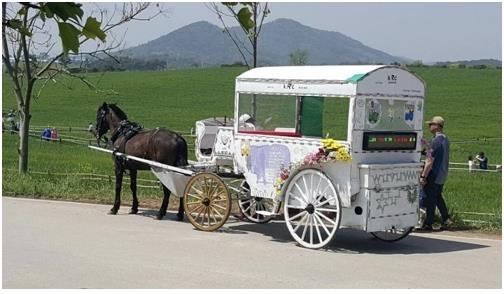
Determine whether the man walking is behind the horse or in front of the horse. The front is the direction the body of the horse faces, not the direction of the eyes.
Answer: behind

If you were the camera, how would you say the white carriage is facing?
facing away from the viewer and to the left of the viewer

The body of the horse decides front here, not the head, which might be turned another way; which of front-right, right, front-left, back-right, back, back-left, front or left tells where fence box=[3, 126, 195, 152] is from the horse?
front-right

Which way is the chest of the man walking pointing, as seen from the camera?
to the viewer's left

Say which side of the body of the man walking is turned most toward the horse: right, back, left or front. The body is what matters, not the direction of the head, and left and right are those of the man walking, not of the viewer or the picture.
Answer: front

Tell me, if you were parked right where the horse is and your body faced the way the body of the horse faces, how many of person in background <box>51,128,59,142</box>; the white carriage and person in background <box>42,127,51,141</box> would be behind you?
1

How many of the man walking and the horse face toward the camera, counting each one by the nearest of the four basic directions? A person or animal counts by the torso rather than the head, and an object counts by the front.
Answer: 0

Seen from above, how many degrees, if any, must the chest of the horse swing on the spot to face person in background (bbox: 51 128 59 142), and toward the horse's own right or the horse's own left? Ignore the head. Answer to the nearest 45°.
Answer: approximately 45° to the horse's own right

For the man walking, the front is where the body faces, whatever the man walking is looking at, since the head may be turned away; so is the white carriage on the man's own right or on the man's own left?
on the man's own left

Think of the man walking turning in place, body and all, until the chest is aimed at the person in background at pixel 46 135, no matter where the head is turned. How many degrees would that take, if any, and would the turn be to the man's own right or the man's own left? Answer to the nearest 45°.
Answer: approximately 45° to the man's own right

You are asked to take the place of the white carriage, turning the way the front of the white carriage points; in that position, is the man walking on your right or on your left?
on your right

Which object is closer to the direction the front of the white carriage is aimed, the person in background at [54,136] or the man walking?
the person in background

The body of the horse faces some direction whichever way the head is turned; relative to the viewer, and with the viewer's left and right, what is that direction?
facing away from the viewer and to the left of the viewer

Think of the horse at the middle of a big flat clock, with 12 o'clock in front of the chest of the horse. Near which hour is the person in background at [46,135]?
The person in background is roughly at 1 o'clock from the horse.
